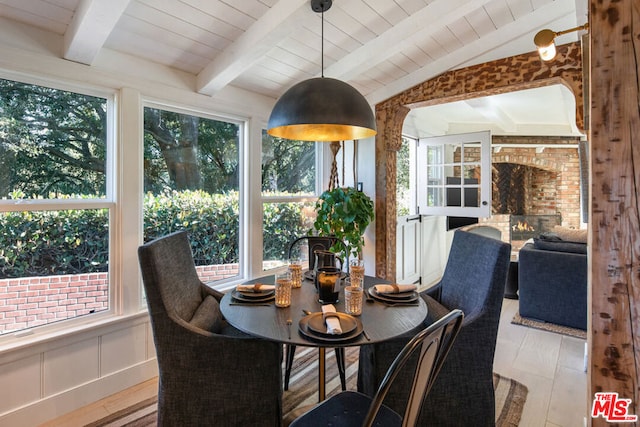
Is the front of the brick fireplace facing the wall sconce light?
yes

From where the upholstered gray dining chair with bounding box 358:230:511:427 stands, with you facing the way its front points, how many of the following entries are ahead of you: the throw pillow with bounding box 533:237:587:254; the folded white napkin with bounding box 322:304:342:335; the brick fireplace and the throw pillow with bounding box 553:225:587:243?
1

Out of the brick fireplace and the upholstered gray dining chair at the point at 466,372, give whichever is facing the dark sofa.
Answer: the brick fireplace

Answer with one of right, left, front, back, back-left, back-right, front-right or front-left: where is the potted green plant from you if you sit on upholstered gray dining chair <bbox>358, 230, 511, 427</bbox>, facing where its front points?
right

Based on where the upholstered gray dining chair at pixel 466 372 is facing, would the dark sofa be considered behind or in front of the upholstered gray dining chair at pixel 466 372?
behind

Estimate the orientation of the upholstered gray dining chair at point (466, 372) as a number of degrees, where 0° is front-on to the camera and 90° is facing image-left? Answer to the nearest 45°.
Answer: approximately 45°

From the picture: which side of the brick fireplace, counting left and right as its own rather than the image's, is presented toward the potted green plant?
front

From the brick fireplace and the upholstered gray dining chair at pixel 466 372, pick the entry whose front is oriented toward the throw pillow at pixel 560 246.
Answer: the brick fireplace

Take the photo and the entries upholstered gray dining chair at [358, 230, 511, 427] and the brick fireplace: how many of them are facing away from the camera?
0

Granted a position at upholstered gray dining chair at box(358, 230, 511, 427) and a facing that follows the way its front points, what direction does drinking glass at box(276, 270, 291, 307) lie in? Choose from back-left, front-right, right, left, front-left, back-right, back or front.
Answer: front-right

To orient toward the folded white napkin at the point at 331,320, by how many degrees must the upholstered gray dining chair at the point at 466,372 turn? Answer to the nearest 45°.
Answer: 0° — it already faces it

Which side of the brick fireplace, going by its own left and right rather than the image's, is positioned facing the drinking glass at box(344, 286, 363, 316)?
front

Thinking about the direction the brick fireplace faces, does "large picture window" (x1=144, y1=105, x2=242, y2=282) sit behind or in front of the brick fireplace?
in front

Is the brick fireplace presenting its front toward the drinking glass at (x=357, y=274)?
yes

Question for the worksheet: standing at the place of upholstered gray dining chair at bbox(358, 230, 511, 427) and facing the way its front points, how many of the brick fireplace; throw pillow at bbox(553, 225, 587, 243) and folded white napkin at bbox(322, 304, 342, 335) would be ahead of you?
1

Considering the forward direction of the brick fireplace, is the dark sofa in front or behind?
in front
